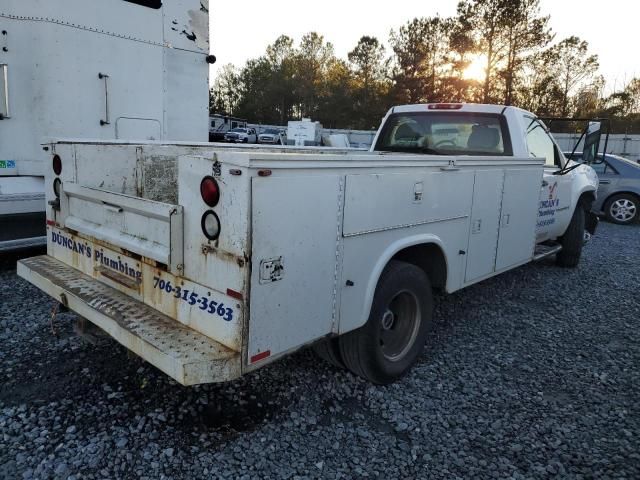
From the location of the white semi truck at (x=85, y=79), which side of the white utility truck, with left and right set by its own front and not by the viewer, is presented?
left

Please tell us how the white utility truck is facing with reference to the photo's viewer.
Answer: facing away from the viewer and to the right of the viewer

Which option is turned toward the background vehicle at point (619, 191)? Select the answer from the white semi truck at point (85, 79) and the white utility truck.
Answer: the white utility truck

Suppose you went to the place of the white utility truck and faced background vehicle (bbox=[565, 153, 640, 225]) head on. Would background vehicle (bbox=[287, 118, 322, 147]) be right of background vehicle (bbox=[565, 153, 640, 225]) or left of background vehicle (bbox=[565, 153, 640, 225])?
left

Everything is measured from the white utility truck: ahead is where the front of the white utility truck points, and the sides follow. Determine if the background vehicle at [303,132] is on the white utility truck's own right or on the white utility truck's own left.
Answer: on the white utility truck's own left
